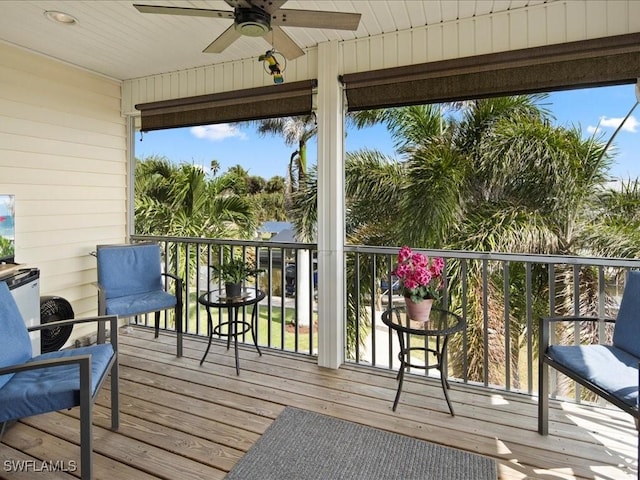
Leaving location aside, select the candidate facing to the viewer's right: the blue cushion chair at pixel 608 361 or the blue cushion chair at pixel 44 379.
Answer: the blue cushion chair at pixel 44 379

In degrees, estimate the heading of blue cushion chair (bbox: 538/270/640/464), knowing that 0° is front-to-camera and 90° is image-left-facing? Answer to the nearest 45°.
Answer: approximately 45°

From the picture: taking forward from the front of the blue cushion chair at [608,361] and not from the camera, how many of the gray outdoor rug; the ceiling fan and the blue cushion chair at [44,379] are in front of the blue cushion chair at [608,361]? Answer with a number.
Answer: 3

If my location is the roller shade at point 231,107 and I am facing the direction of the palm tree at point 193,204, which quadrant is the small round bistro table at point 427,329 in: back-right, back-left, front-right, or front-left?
back-right

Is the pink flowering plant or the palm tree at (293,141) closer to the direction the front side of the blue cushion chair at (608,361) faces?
the pink flowering plant

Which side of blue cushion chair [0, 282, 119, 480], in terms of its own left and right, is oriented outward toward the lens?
right

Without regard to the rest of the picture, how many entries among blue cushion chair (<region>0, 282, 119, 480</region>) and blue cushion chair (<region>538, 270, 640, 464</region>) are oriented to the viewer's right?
1

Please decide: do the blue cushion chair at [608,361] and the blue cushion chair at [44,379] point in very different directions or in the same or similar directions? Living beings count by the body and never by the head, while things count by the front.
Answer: very different directions
